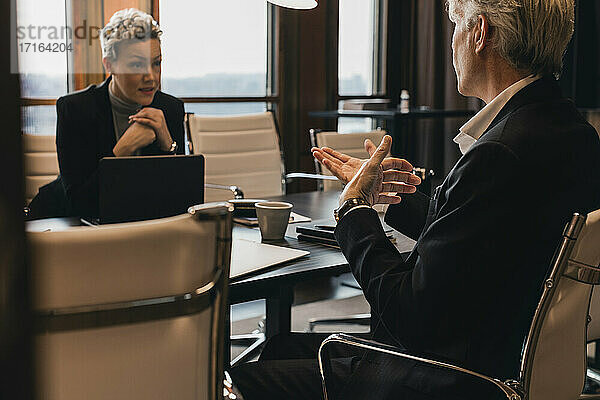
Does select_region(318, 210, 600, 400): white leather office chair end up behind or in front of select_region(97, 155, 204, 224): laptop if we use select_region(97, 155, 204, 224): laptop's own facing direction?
behind

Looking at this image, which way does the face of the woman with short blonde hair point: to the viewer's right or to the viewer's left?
to the viewer's right

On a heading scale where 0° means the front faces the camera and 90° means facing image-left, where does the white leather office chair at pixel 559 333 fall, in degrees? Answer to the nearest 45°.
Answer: approximately 135°

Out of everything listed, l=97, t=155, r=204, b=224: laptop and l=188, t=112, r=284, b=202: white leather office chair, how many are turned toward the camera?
1

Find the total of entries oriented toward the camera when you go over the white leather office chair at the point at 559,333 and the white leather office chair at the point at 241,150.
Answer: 1

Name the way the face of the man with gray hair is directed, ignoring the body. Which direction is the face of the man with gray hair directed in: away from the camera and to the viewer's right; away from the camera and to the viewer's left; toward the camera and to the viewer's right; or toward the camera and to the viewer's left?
away from the camera and to the viewer's left

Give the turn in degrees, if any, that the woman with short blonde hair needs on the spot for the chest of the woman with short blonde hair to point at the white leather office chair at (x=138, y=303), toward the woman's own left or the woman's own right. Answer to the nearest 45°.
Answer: approximately 45° to the woman's own right

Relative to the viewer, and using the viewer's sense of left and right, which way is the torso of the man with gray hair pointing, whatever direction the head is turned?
facing away from the viewer and to the left of the viewer
